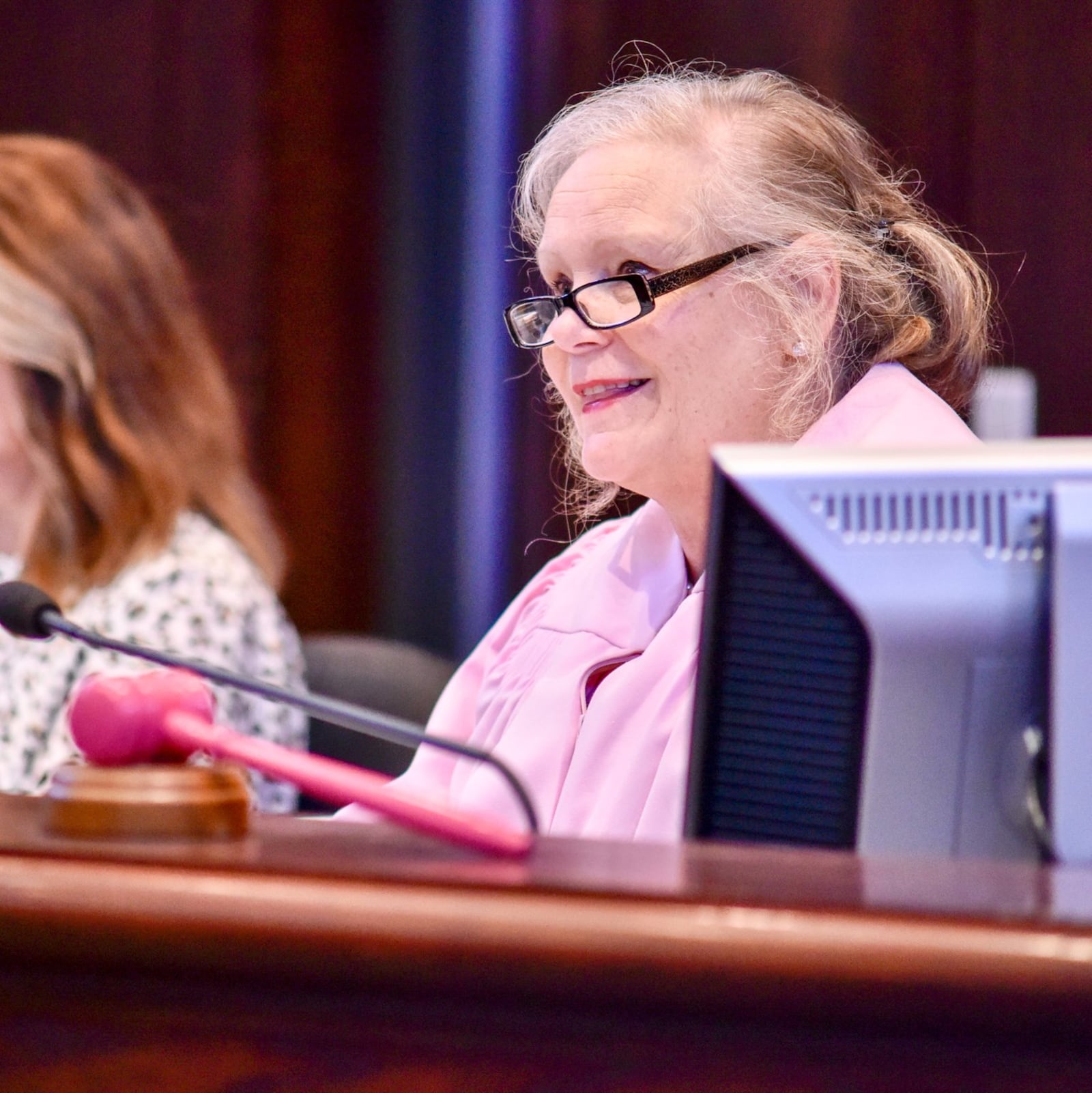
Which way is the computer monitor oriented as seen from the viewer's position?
away from the camera

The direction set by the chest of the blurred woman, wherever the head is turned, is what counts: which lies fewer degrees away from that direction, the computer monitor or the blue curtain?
the computer monitor

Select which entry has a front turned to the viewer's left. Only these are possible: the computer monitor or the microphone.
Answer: the microphone

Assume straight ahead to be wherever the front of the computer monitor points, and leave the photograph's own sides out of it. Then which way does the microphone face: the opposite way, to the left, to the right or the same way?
to the left

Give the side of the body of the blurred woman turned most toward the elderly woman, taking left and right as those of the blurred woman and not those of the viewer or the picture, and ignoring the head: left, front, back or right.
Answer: left

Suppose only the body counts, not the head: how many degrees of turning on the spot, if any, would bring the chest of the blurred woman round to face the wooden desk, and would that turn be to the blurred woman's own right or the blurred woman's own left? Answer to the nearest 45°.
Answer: approximately 45° to the blurred woman's own left

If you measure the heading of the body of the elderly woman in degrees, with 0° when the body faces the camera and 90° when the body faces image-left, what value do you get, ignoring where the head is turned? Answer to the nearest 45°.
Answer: approximately 45°

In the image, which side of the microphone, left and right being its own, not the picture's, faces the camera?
left
